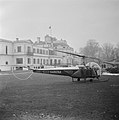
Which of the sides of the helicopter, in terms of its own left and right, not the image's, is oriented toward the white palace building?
left

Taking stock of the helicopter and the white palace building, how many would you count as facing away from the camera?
0

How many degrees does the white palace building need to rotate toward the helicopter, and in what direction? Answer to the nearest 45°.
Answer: approximately 45° to its right

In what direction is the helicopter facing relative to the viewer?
to the viewer's right

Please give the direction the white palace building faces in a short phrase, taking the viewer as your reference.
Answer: facing the viewer and to the right of the viewer
